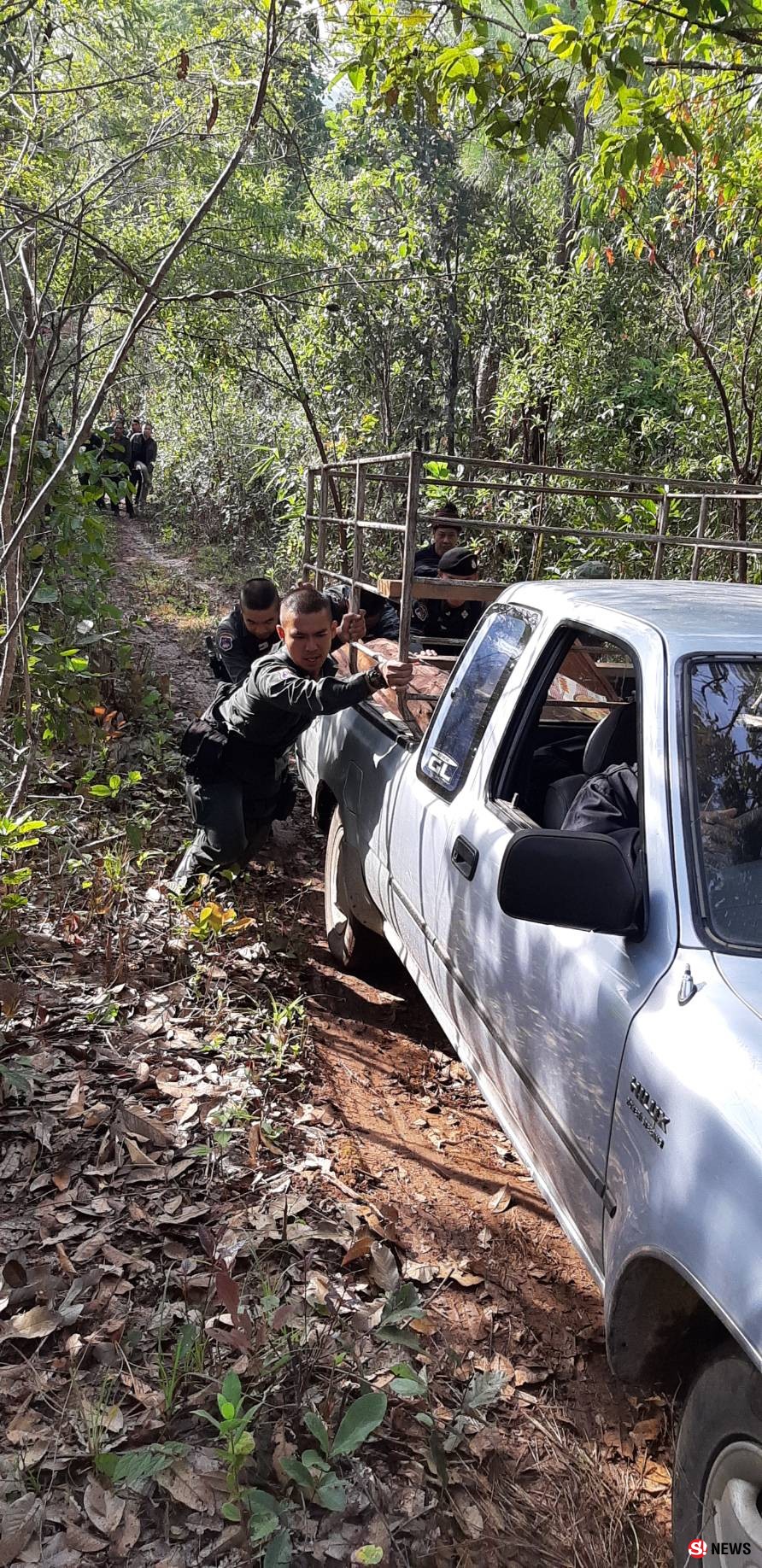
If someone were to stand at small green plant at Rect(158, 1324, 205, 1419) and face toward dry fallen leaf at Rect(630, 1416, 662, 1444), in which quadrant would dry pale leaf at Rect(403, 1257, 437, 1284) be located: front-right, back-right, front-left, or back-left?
front-left

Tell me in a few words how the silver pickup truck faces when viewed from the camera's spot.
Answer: facing the viewer and to the right of the viewer

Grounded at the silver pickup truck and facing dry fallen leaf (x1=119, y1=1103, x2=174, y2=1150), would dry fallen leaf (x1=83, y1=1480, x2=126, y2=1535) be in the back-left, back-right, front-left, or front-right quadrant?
front-left

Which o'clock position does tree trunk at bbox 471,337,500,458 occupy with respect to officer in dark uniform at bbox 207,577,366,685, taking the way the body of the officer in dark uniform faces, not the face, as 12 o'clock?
The tree trunk is roughly at 8 o'clock from the officer in dark uniform.

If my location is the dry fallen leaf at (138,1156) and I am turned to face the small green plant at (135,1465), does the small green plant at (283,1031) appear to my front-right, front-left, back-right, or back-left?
back-left

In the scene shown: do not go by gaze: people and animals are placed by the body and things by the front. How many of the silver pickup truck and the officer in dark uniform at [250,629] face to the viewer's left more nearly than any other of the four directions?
0

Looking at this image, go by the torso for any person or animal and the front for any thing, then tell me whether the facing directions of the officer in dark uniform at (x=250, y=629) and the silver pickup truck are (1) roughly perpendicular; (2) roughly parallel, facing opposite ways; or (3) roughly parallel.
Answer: roughly parallel

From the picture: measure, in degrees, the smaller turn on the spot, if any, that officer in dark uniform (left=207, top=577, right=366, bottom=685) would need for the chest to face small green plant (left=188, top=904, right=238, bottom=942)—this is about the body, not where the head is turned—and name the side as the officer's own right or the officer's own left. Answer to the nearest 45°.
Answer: approximately 45° to the officer's own right

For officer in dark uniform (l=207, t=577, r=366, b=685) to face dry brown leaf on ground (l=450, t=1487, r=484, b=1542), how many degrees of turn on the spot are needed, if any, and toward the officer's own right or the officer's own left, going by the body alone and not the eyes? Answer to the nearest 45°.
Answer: approximately 45° to the officer's own right

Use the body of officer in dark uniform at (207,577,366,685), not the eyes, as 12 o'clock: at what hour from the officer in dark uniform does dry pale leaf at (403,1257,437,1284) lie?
The dry pale leaf is roughly at 1 o'clock from the officer in dark uniform.

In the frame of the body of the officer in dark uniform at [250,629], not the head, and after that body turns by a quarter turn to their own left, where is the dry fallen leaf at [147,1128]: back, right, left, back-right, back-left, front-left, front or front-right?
back-right

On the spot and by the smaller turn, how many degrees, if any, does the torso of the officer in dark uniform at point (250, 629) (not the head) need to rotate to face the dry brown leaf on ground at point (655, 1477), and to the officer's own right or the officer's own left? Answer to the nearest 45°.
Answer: approximately 45° to the officer's own right
